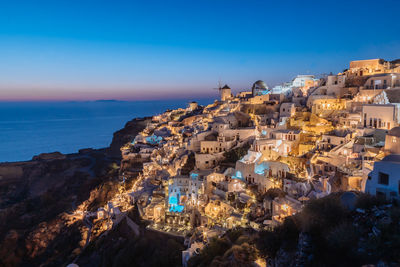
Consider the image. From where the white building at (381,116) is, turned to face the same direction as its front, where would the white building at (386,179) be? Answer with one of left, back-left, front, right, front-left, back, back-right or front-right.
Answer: front-left

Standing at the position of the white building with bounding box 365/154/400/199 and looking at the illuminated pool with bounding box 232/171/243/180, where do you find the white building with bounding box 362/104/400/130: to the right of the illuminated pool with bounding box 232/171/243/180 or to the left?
right

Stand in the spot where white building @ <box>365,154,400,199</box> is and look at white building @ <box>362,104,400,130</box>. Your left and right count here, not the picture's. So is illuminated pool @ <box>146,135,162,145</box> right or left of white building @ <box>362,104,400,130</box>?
left

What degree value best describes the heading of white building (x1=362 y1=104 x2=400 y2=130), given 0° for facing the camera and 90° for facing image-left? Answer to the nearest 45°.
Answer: approximately 45°
